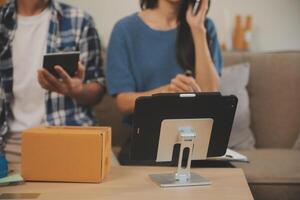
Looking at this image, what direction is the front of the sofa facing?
toward the camera

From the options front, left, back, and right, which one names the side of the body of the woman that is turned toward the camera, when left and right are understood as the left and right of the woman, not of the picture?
front

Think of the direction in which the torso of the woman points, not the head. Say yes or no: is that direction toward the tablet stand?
yes

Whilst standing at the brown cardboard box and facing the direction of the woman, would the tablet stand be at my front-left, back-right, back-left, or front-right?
front-right

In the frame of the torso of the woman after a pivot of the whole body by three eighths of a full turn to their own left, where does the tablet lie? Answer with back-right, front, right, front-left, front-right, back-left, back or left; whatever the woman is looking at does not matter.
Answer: back-right

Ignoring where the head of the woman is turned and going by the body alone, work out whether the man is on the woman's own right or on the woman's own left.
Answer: on the woman's own right

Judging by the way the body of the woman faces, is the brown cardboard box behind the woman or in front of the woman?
in front
